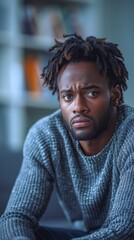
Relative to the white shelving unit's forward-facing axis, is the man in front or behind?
in front

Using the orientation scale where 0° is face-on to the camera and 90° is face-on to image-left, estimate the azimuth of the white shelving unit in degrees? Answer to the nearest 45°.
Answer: approximately 0°
